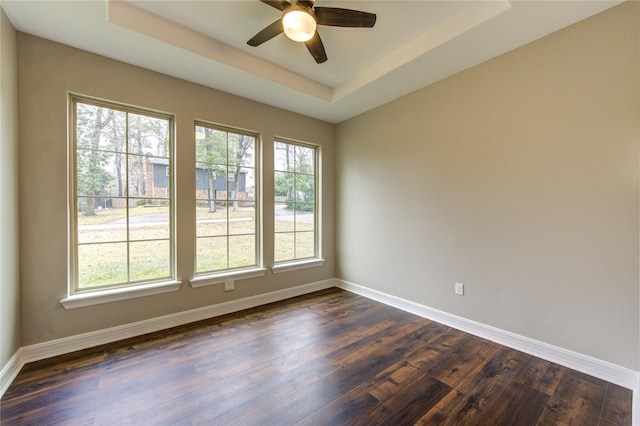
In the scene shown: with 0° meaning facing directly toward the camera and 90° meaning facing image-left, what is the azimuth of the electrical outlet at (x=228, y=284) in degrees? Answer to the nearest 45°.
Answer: approximately 0°
